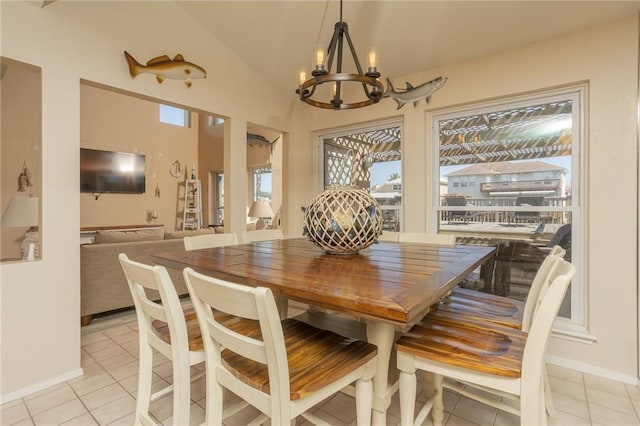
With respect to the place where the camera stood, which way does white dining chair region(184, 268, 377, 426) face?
facing away from the viewer and to the right of the viewer

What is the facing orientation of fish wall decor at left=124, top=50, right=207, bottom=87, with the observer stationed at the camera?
facing to the right of the viewer

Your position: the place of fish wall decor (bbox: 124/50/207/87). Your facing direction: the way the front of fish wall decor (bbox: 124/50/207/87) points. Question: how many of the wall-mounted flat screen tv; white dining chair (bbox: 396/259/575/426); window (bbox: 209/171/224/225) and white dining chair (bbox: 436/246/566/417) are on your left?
2

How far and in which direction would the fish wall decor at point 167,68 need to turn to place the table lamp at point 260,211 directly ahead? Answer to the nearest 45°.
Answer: approximately 45° to its left

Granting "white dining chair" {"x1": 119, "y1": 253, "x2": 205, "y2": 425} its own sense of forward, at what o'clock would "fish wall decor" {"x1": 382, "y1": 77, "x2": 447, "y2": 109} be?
The fish wall decor is roughly at 1 o'clock from the white dining chair.

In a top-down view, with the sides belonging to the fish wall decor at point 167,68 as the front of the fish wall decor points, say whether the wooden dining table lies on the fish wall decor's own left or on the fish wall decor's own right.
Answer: on the fish wall decor's own right

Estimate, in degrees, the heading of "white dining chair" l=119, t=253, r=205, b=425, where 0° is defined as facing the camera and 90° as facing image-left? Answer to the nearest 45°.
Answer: approximately 225°

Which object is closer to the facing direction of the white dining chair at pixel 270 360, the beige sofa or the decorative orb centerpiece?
the decorative orb centerpiece
